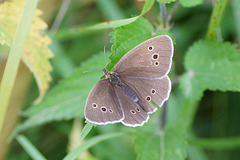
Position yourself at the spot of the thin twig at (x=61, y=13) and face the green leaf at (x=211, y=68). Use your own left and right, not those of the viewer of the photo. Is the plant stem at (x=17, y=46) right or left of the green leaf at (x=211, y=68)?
right

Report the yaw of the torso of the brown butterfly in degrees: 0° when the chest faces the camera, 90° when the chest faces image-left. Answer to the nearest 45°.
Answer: approximately 135°

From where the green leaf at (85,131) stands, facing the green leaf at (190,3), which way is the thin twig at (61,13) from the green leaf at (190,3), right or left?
left

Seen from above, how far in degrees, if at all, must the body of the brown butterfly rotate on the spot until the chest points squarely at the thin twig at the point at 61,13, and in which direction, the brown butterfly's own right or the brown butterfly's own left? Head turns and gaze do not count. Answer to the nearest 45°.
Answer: approximately 45° to the brown butterfly's own right

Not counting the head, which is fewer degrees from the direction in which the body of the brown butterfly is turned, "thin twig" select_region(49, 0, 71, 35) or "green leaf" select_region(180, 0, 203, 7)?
the thin twig

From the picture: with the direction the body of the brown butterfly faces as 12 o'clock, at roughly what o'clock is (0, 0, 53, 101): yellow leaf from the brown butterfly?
The yellow leaf is roughly at 12 o'clock from the brown butterfly.

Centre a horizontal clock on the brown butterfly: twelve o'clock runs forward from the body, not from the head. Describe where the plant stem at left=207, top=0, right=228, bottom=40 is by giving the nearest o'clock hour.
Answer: The plant stem is roughly at 4 o'clock from the brown butterfly.

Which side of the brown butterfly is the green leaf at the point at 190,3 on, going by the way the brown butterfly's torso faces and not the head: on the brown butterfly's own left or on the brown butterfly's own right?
on the brown butterfly's own right

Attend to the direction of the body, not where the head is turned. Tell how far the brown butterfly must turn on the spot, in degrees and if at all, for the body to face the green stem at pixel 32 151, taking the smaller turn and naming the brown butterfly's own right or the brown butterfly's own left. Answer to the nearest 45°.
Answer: approximately 45° to the brown butterfly's own left
